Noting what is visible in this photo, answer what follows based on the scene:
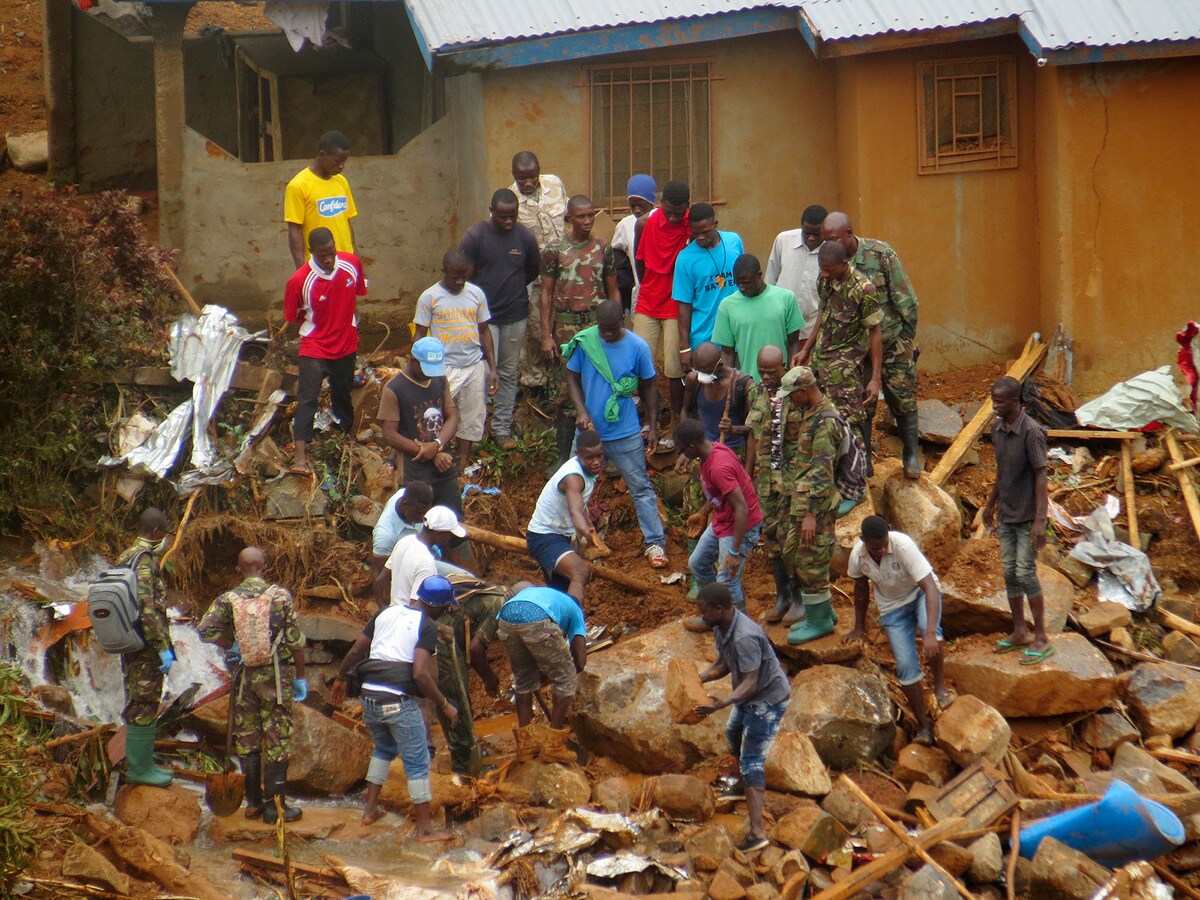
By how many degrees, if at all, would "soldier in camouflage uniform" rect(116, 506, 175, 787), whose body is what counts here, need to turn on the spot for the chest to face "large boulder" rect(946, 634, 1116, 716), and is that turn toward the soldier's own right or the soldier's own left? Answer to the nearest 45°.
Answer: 0° — they already face it

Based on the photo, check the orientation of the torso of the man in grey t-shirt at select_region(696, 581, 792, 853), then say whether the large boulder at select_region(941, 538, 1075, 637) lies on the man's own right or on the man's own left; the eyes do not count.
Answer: on the man's own right

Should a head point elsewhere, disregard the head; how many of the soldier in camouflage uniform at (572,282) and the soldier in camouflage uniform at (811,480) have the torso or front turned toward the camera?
1

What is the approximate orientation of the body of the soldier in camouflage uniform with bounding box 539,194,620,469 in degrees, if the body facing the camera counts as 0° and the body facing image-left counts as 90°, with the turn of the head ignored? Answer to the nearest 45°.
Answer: approximately 0°

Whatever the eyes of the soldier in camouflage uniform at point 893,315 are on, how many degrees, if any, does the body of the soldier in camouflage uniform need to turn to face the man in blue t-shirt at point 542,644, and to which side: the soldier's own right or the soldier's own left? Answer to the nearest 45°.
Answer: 0° — they already face them

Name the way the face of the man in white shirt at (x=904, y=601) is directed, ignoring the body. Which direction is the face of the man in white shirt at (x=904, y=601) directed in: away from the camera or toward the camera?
toward the camera

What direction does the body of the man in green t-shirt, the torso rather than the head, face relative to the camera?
toward the camera

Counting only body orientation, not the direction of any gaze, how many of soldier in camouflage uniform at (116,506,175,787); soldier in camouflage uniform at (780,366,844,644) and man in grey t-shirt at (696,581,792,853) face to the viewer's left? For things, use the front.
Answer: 2

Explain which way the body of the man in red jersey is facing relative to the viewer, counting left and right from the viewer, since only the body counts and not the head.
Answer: facing the viewer

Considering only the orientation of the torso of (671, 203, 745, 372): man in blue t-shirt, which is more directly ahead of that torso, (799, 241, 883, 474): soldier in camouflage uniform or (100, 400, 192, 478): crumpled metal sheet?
the soldier in camouflage uniform

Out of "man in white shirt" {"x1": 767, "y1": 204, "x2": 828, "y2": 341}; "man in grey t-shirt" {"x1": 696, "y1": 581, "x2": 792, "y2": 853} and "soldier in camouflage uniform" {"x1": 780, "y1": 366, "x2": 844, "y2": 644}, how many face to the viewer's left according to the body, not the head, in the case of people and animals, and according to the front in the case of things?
2

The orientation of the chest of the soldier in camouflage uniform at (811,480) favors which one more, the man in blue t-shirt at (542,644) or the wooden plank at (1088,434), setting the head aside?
the man in blue t-shirt

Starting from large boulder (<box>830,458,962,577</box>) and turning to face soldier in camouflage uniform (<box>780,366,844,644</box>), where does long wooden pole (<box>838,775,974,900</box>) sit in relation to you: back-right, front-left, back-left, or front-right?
front-left

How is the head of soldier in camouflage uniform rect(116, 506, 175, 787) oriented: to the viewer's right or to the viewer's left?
to the viewer's right

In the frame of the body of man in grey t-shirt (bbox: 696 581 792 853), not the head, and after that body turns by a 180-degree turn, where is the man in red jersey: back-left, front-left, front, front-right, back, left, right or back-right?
back-left
